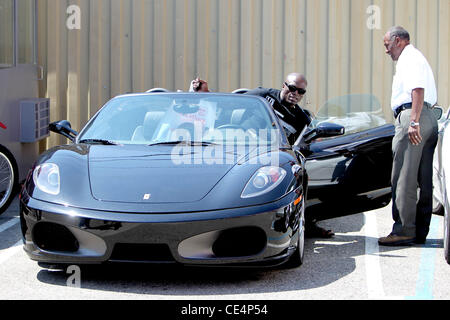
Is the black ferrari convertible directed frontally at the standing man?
no

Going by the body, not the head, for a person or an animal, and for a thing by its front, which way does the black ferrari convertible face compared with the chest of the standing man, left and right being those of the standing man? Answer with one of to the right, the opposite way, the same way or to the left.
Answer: to the left

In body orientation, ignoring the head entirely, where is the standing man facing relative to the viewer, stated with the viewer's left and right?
facing to the left of the viewer

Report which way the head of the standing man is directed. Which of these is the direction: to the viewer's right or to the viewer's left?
to the viewer's left

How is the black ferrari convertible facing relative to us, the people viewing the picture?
facing the viewer

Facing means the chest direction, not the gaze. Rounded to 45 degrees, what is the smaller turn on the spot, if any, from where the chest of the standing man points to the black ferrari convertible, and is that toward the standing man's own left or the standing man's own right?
approximately 45° to the standing man's own left

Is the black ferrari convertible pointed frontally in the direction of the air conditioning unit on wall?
no

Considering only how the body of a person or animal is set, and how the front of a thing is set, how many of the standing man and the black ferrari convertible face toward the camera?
1
